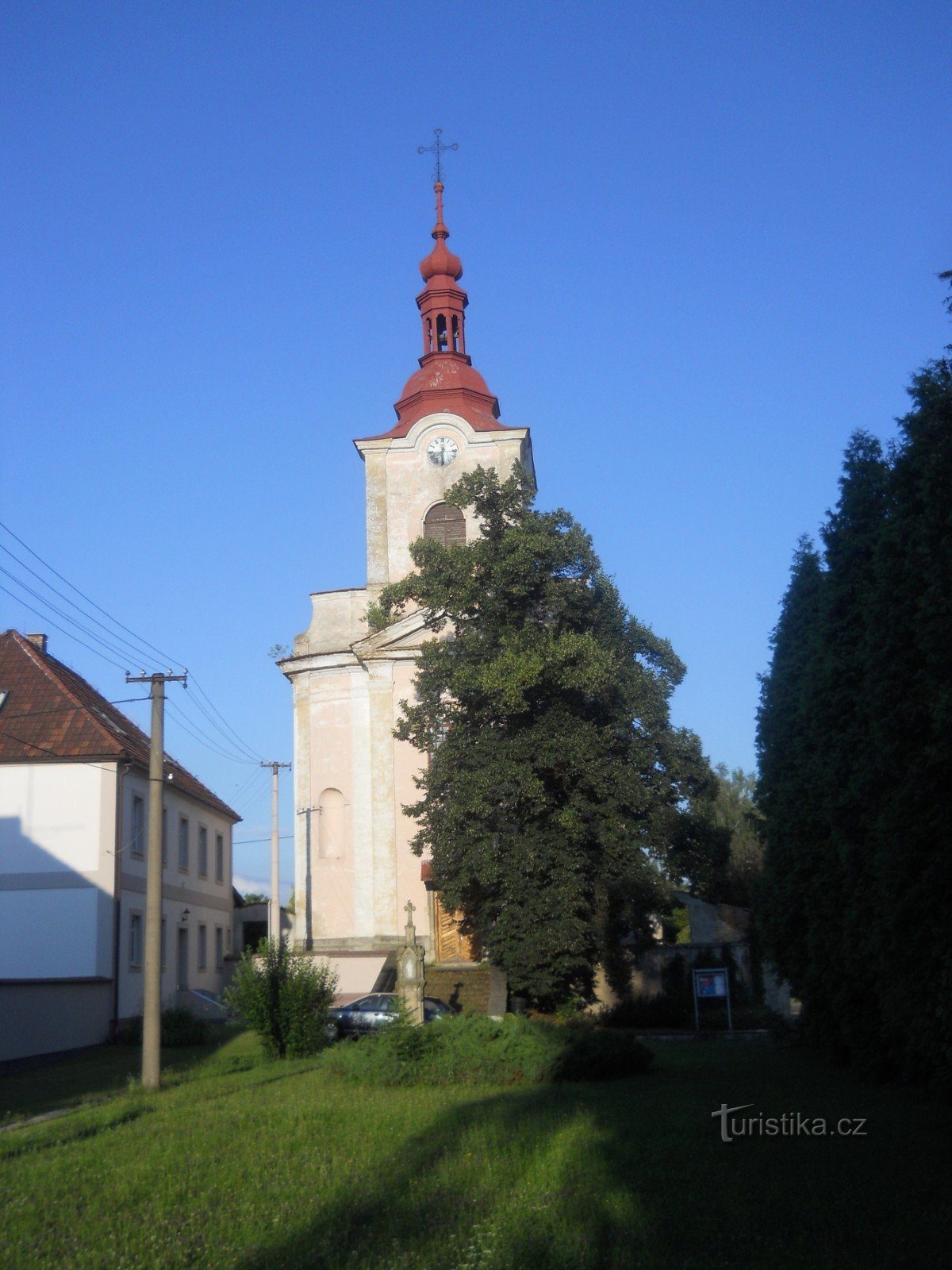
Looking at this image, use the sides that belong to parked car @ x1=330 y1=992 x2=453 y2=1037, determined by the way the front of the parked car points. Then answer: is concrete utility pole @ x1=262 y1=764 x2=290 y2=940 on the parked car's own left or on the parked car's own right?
on the parked car's own right

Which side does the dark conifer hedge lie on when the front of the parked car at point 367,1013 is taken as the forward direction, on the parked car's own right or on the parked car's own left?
on the parked car's own left

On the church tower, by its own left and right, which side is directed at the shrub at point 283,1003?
front

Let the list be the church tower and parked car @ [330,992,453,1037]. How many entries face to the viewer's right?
0

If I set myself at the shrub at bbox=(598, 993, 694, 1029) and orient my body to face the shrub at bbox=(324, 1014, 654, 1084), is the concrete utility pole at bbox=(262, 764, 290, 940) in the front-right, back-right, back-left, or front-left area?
back-right

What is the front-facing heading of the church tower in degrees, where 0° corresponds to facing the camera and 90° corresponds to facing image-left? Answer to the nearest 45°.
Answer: approximately 0°

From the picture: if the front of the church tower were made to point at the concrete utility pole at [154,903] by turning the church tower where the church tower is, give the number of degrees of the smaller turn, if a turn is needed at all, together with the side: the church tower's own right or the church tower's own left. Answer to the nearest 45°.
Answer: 0° — it already faces it

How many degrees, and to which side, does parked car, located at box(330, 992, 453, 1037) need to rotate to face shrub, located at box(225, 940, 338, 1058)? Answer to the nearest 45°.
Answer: approximately 45° to its left

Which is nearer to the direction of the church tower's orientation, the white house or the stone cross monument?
the stone cross monument

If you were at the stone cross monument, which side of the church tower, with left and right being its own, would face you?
front

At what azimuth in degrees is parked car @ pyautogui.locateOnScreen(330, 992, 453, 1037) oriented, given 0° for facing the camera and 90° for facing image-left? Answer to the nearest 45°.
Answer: approximately 45°
